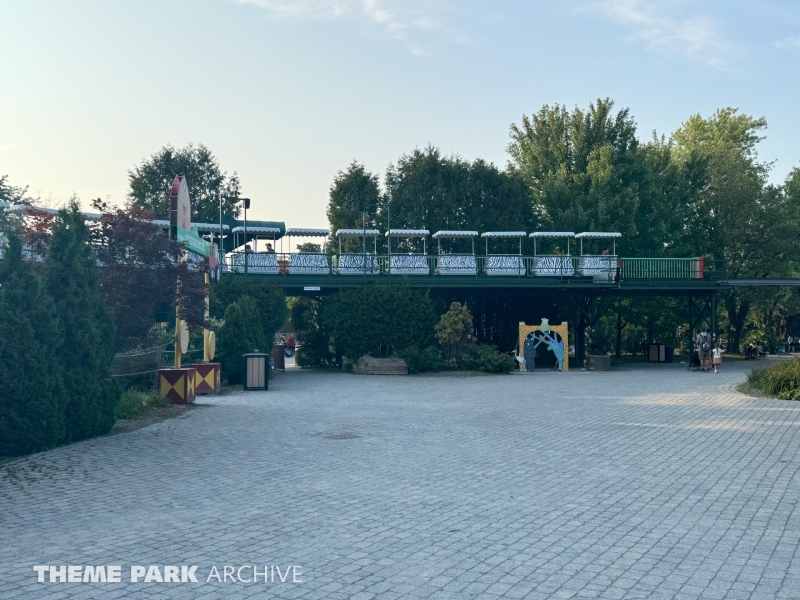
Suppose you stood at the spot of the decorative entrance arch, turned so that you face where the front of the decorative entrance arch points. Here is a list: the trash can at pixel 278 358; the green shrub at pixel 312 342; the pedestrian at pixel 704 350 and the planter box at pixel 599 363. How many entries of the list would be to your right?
2

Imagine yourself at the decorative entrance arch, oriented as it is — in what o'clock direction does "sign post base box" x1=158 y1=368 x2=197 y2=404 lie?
The sign post base box is roughly at 1 o'clock from the decorative entrance arch.

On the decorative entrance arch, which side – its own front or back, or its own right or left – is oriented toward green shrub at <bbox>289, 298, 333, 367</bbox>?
right

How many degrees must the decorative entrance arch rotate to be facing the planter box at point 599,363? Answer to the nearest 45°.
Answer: approximately 135° to its left

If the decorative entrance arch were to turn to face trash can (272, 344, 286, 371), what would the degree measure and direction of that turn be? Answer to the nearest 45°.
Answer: approximately 90° to its right

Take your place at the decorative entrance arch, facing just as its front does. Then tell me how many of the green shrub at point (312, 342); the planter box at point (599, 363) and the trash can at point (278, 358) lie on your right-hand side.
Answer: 2

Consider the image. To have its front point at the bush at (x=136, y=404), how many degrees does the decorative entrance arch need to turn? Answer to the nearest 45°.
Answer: approximately 45° to its right

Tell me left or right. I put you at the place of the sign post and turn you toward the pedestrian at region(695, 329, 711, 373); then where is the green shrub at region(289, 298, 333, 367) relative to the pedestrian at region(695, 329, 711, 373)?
left

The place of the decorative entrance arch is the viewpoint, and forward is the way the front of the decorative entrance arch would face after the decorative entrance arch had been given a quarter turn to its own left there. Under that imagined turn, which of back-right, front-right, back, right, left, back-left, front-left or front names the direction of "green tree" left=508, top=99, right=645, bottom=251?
left

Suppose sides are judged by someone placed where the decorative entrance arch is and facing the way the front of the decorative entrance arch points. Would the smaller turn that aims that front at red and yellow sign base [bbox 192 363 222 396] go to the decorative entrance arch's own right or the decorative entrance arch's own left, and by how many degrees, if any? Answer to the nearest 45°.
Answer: approximately 45° to the decorative entrance arch's own right

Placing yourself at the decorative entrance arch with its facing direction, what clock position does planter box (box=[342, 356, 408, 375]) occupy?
The planter box is roughly at 2 o'clock from the decorative entrance arch.

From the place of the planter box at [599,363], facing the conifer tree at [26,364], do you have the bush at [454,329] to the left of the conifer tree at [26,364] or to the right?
right

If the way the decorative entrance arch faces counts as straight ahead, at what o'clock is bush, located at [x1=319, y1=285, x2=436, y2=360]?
The bush is roughly at 2 o'clock from the decorative entrance arch.

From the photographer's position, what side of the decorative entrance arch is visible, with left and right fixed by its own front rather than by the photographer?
front

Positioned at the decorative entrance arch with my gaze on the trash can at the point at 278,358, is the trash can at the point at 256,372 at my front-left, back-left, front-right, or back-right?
front-left

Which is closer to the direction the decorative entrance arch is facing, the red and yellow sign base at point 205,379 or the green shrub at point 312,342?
the red and yellow sign base

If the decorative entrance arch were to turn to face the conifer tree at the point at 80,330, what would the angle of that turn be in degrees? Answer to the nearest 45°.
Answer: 0° — it already faces it

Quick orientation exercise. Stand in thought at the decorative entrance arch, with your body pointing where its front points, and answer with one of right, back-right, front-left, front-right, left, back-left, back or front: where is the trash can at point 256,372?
front-right

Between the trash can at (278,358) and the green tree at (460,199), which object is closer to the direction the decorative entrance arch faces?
the trash can

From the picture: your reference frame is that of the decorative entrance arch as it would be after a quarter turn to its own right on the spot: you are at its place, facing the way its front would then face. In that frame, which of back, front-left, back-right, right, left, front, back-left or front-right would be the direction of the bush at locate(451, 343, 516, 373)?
front-left
